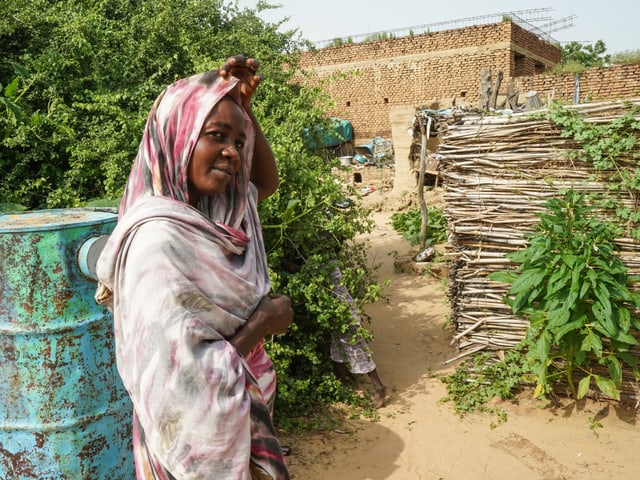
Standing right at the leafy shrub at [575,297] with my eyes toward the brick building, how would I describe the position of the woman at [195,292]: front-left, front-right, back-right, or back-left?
back-left

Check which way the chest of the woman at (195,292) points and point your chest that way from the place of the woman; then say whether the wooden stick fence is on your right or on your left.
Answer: on your left

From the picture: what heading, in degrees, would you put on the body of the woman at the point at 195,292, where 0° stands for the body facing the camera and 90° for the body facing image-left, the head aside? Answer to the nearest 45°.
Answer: approximately 315°

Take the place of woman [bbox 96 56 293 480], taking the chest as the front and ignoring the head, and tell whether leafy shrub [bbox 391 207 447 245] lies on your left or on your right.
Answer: on your left

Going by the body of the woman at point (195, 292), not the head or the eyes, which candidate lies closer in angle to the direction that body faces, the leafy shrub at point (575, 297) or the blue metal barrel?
the leafy shrub

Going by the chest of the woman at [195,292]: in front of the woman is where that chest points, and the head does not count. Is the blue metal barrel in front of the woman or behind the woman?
behind

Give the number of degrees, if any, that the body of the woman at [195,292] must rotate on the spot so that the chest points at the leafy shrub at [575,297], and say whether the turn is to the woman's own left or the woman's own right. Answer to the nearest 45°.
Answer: approximately 90° to the woman's own left
